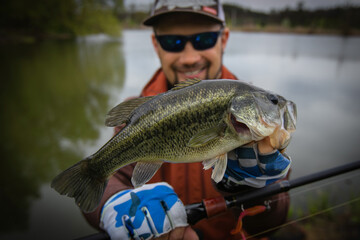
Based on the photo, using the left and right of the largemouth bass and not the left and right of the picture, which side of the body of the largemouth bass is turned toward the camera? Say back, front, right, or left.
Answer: right

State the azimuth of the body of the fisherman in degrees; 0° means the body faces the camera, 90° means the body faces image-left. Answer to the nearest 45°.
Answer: approximately 0°
